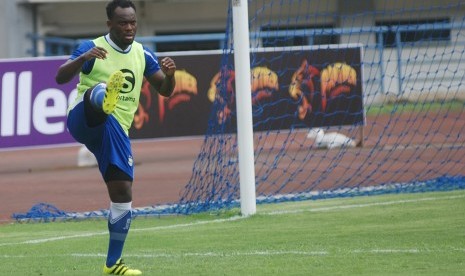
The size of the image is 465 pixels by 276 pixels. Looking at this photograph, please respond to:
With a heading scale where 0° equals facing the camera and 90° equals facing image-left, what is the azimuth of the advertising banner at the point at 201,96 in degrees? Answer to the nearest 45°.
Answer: approximately 0°

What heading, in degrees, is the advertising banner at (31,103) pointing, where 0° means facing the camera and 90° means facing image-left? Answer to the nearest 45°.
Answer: approximately 0°

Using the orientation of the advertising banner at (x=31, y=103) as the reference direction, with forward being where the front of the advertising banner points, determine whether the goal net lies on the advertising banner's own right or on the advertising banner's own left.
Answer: on the advertising banner's own left
